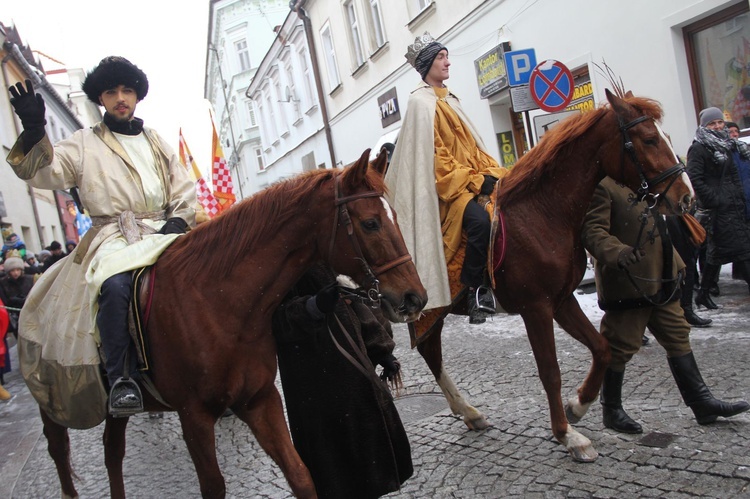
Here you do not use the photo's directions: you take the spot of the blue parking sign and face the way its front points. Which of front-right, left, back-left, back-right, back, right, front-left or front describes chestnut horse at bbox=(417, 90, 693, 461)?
front

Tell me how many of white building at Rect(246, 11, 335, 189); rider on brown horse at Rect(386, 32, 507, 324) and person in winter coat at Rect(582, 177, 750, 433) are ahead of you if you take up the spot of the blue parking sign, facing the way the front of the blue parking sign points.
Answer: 2

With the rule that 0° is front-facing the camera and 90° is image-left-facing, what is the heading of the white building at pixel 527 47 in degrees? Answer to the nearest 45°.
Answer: approximately 45°

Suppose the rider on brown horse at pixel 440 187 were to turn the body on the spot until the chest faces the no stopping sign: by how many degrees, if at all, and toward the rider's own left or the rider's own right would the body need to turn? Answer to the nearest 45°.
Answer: approximately 135° to the rider's own left

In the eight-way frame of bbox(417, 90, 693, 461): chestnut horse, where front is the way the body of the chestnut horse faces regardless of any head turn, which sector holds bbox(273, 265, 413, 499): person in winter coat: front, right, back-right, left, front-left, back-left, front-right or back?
right

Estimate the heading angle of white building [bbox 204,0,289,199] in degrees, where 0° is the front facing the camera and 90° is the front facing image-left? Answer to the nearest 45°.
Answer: approximately 45°

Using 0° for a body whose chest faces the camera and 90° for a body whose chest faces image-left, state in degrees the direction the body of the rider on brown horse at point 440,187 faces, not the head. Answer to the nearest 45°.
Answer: approximately 315°

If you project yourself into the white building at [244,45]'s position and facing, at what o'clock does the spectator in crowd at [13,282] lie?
The spectator in crowd is roughly at 11 o'clock from the white building.

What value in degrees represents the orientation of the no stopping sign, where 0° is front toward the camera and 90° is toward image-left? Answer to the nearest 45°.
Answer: approximately 0°

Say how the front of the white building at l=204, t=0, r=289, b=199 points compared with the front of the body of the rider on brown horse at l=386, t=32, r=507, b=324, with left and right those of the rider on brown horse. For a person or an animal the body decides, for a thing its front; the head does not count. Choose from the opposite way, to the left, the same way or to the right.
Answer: to the right

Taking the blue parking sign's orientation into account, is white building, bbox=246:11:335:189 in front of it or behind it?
behind

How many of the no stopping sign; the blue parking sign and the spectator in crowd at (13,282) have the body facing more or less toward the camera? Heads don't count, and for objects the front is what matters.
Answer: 3

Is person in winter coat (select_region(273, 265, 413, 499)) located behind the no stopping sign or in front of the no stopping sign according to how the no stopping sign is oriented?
in front

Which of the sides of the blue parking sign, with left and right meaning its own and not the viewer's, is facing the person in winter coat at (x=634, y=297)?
front

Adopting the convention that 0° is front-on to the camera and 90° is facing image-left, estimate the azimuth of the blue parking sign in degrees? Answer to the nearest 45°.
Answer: approximately 0°

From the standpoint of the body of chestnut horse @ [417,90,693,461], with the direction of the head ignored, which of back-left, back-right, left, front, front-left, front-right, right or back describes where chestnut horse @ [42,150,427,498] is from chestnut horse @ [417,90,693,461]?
right
